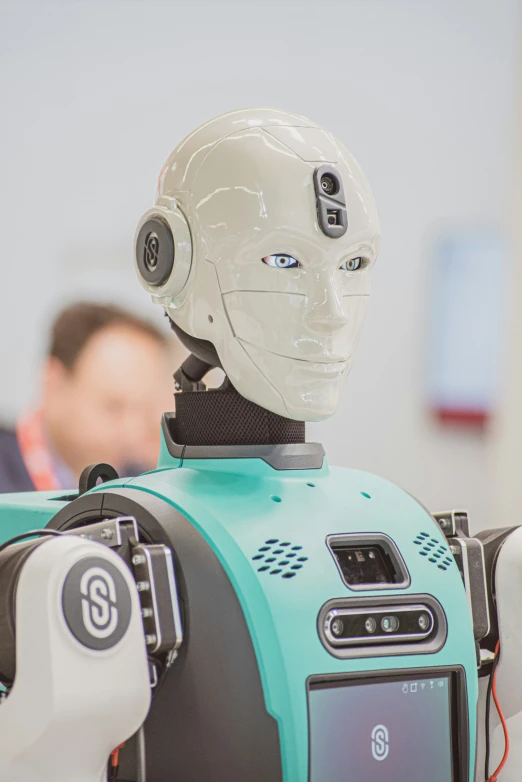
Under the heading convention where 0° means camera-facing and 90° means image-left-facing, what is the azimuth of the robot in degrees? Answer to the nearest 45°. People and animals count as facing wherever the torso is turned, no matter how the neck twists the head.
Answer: approximately 315°

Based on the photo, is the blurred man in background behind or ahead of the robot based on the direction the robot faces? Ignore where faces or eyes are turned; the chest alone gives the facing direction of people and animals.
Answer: behind

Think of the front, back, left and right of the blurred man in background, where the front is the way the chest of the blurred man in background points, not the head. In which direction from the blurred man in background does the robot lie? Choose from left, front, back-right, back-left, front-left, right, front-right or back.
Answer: front-right

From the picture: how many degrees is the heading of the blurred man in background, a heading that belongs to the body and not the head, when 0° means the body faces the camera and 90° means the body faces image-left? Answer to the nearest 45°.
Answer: approximately 315°

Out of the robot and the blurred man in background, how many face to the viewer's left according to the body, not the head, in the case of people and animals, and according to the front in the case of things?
0
